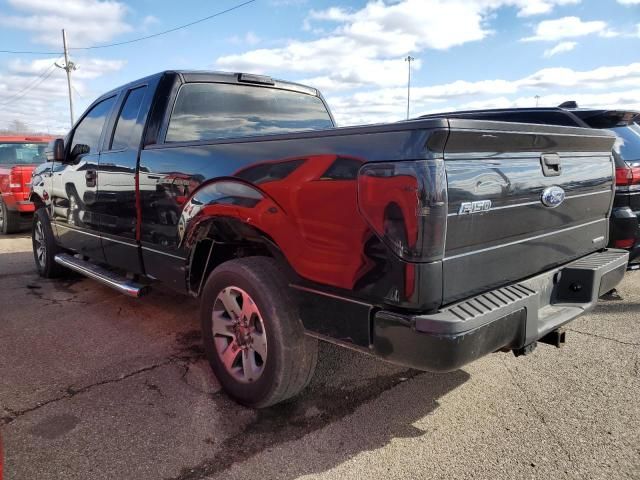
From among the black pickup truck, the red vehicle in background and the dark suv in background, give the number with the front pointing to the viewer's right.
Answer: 0

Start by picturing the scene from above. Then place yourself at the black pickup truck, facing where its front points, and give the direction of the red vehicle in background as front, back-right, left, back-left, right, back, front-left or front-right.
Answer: front

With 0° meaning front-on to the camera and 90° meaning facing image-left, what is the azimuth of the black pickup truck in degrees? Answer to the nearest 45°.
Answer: approximately 135°

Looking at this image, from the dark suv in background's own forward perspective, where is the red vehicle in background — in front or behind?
in front

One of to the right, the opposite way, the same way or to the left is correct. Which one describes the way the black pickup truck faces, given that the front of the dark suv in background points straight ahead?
the same way

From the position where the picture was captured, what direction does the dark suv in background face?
facing away from the viewer and to the left of the viewer

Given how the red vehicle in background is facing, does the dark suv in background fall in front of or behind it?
behind

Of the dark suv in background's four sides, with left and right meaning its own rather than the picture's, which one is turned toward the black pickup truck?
left

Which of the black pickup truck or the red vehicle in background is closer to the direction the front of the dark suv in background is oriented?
the red vehicle in background

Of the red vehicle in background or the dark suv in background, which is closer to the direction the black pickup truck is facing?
the red vehicle in background

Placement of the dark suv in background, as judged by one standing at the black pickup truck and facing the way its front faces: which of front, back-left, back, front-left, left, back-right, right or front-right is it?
right

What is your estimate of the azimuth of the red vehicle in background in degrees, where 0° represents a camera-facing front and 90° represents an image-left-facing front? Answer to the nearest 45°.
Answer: approximately 135°
